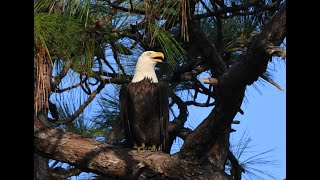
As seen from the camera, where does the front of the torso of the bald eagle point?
toward the camera

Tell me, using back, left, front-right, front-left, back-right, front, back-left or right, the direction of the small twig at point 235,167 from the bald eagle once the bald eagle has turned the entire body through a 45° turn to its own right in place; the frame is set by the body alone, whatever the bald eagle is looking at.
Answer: back-left

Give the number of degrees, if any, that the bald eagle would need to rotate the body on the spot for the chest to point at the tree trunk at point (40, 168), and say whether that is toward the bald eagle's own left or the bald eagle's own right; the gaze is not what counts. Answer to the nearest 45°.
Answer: approximately 45° to the bald eagle's own right

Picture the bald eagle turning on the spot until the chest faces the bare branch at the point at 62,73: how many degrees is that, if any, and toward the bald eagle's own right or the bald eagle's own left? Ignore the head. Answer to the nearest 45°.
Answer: approximately 45° to the bald eagle's own right

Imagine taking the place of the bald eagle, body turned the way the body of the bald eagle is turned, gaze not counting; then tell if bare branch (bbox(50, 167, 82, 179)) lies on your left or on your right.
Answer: on your right
